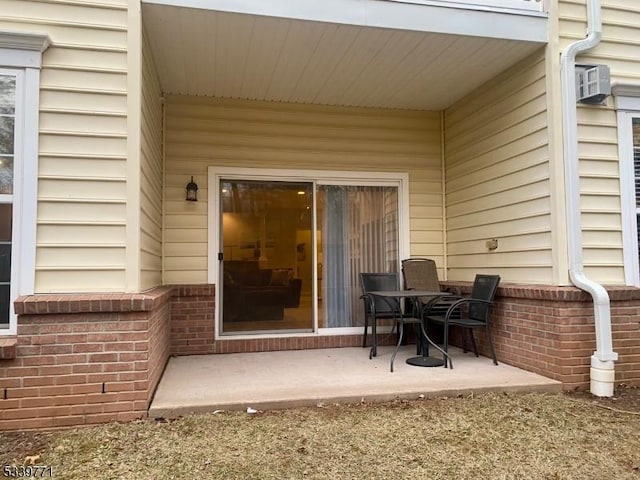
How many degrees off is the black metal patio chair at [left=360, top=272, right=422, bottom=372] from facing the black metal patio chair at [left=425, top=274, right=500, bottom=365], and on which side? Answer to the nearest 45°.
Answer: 0° — it already faces it

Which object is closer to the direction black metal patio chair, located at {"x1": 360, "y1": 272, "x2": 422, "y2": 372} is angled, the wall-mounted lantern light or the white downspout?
the white downspout

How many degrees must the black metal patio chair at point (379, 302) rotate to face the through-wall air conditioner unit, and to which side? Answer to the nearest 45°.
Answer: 0° — it already faces it

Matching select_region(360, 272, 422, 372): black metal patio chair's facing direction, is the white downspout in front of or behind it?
in front

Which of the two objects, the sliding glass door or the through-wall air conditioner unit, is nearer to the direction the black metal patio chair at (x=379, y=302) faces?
the through-wall air conditioner unit

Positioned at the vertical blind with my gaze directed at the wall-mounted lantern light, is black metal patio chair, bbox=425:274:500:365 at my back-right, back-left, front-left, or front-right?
back-left

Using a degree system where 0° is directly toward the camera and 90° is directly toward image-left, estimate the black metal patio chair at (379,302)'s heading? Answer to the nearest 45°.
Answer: approximately 315°
